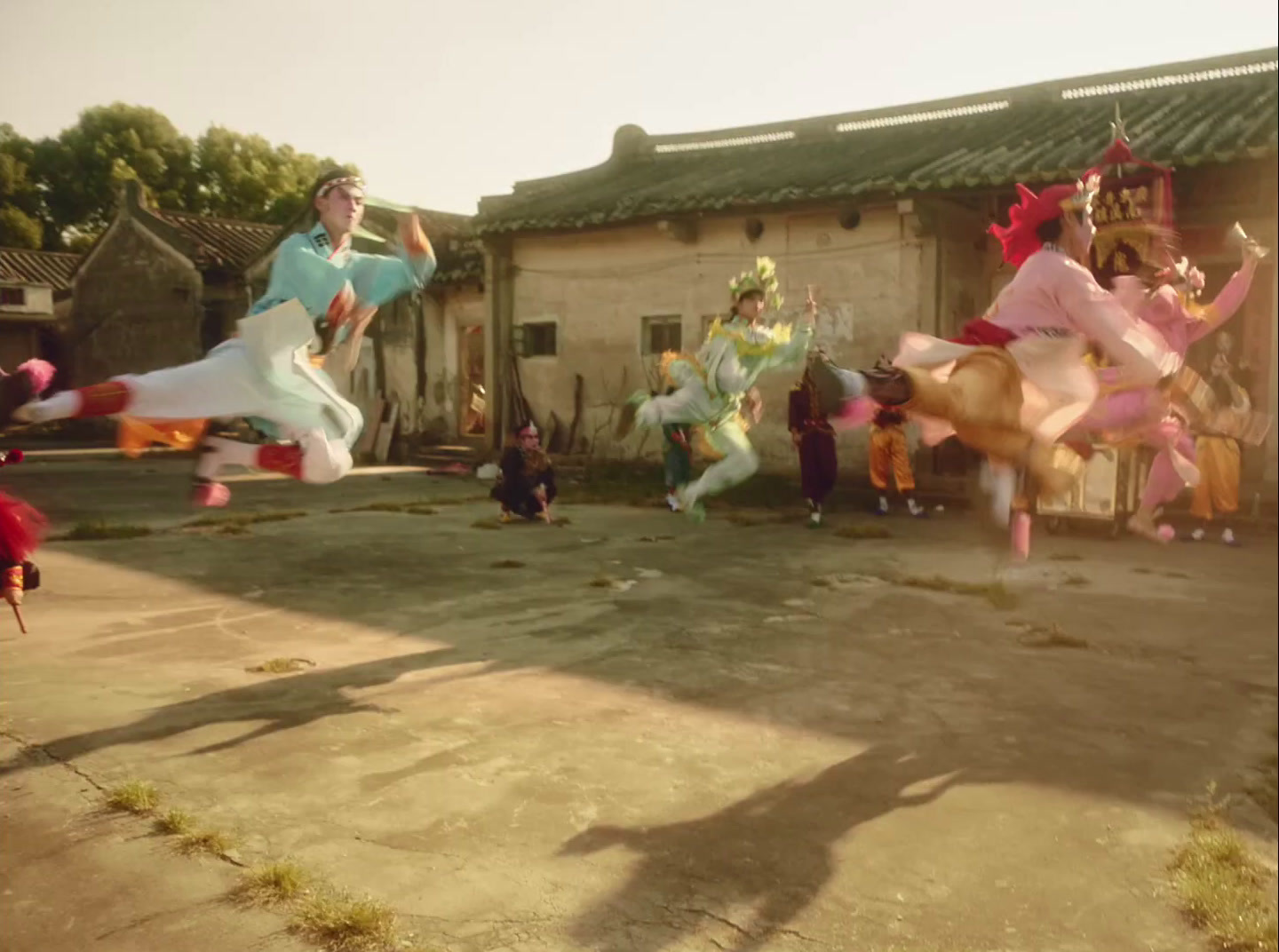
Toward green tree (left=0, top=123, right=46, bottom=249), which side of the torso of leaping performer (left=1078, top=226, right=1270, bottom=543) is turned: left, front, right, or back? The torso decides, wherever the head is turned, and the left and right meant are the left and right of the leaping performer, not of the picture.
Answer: right

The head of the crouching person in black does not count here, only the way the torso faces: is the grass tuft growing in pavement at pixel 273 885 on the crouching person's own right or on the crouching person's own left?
on the crouching person's own right

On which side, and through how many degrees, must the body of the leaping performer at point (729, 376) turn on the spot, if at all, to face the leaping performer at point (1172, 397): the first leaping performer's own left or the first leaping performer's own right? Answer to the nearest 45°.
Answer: approximately 45° to the first leaping performer's own left
